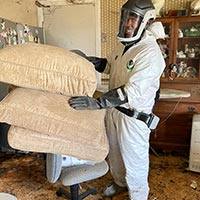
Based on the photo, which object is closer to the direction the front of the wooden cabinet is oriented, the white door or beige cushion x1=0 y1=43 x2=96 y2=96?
the beige cushion

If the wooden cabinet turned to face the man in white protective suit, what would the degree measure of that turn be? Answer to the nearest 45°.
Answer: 0° — it already faces them

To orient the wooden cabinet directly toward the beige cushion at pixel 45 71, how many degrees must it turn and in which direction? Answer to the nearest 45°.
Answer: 0° — it already faces it

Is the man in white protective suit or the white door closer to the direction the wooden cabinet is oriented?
the man in white protective suit

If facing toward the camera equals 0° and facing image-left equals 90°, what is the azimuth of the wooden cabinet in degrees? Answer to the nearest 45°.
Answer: approximately 0°

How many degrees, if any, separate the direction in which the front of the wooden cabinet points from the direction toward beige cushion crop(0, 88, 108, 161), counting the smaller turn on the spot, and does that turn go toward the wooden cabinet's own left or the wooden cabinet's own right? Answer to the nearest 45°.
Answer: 0° — it already faces it

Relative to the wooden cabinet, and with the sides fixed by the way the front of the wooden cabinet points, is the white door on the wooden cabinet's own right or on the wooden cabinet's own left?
on the wooden cabinet's own right

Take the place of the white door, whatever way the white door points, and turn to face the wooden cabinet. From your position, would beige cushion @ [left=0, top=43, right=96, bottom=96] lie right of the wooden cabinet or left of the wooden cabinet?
right
